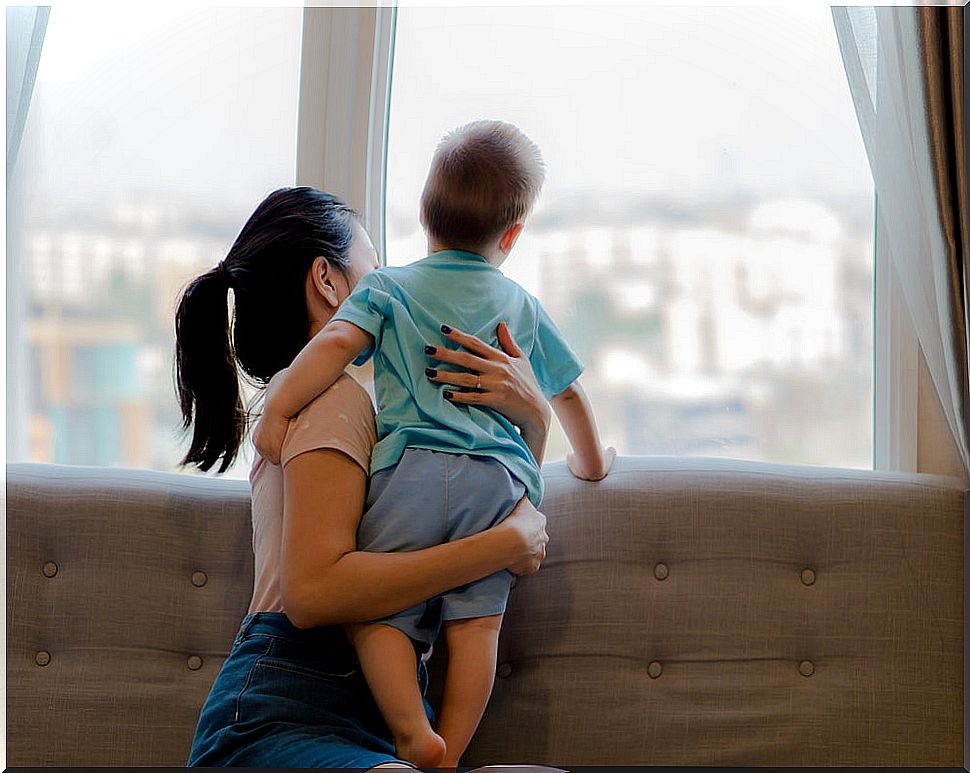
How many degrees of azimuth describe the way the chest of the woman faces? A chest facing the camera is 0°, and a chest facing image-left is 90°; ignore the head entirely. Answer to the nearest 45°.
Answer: approximately 225°

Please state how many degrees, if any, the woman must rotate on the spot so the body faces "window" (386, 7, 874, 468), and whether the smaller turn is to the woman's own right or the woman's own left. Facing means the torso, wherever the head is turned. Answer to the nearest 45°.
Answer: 0° — they already face it

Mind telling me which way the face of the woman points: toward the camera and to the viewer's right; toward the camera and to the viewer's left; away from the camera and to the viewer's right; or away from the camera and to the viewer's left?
away from the camera and to the viewer's right

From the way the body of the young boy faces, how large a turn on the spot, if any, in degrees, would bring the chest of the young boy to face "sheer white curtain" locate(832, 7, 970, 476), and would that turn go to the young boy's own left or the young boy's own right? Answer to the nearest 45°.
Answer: approximately 45° to the young boy's own right

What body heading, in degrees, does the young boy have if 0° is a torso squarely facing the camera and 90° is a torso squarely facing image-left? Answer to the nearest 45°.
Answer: approximately 180°

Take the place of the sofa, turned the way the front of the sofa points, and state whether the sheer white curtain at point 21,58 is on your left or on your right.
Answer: on your right

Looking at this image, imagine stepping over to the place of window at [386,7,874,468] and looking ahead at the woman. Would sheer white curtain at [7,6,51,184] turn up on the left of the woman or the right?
right
